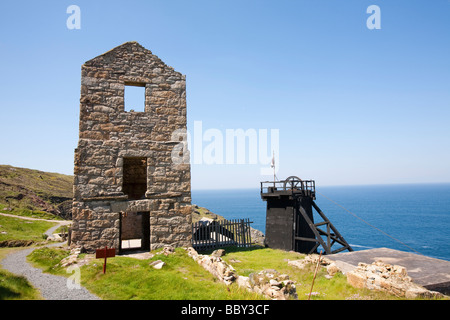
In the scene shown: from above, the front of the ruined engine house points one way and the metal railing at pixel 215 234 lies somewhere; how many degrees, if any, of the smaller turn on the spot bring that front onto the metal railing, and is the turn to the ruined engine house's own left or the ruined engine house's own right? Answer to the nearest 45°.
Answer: approximately 135° to the ruined engine house's own left

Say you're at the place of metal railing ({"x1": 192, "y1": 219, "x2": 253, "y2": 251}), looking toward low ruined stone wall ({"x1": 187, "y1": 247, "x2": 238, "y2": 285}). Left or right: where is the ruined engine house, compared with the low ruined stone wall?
right

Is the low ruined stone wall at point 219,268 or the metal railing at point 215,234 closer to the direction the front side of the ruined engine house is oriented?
the low ruined stone wall

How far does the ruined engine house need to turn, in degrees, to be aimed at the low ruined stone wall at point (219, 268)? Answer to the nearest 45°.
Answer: approximately 45° to its left

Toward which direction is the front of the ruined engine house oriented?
toward the camera

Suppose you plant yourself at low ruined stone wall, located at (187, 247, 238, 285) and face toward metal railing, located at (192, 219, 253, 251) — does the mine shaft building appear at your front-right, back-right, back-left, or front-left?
front-right
